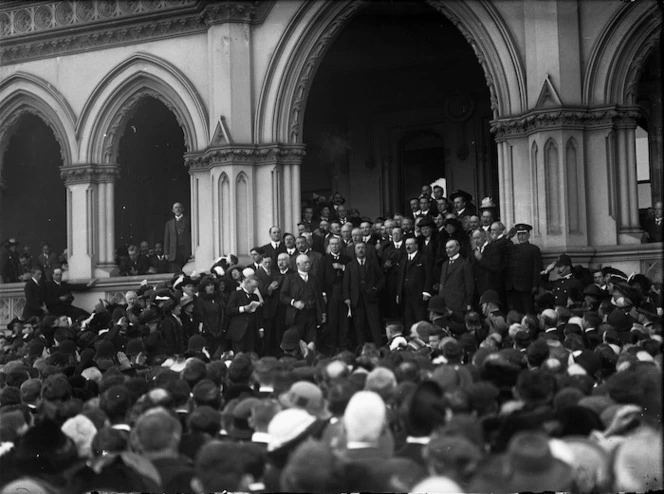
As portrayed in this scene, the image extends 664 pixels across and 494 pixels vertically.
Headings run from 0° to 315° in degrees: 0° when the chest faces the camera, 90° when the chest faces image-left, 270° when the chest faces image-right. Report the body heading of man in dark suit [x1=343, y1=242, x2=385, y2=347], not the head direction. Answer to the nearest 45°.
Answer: approximately 0°

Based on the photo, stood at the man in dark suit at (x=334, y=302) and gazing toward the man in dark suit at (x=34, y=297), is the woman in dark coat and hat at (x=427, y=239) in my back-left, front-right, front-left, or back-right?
back-right

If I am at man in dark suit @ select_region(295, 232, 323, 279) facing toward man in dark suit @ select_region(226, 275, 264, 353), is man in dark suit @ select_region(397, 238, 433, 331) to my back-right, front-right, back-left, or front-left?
back-left
